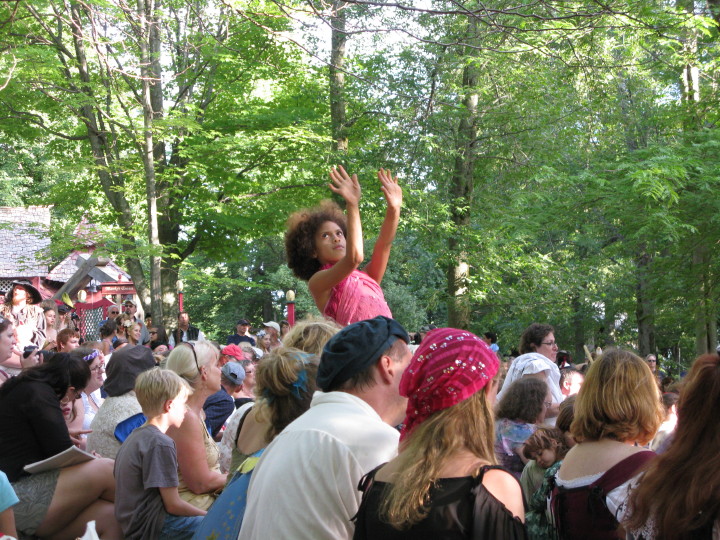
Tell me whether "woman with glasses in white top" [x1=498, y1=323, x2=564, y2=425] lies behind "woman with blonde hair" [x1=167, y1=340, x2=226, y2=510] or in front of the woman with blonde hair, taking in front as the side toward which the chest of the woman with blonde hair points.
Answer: in front

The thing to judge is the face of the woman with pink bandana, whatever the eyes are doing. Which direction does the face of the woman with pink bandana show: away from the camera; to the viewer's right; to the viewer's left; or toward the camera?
away from the camera

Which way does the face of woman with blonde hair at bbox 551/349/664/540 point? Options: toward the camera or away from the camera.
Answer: away from the camera

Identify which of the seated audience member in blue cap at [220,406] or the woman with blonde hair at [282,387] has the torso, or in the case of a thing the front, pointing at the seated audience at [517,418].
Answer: the woman with blonde hair

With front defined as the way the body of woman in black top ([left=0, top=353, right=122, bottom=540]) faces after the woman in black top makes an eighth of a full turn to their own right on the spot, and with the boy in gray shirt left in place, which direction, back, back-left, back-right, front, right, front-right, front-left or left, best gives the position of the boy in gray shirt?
front

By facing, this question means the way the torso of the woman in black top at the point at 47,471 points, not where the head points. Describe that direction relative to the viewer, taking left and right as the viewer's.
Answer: facing to the right of the viewer

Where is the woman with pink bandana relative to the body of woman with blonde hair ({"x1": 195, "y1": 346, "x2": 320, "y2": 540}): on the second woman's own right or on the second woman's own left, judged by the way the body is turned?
on the second woman's own right

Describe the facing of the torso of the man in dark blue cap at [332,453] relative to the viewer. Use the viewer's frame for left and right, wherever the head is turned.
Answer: facing away from the viewer and to the right of the viewer

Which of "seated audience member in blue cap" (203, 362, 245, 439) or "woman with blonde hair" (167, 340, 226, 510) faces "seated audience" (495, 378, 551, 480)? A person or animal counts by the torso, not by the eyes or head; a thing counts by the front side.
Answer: the woman with blonde hair

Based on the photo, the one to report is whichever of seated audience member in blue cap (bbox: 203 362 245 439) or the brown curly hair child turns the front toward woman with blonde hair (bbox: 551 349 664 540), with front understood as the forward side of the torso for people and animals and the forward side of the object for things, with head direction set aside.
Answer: the brown curly hair child
